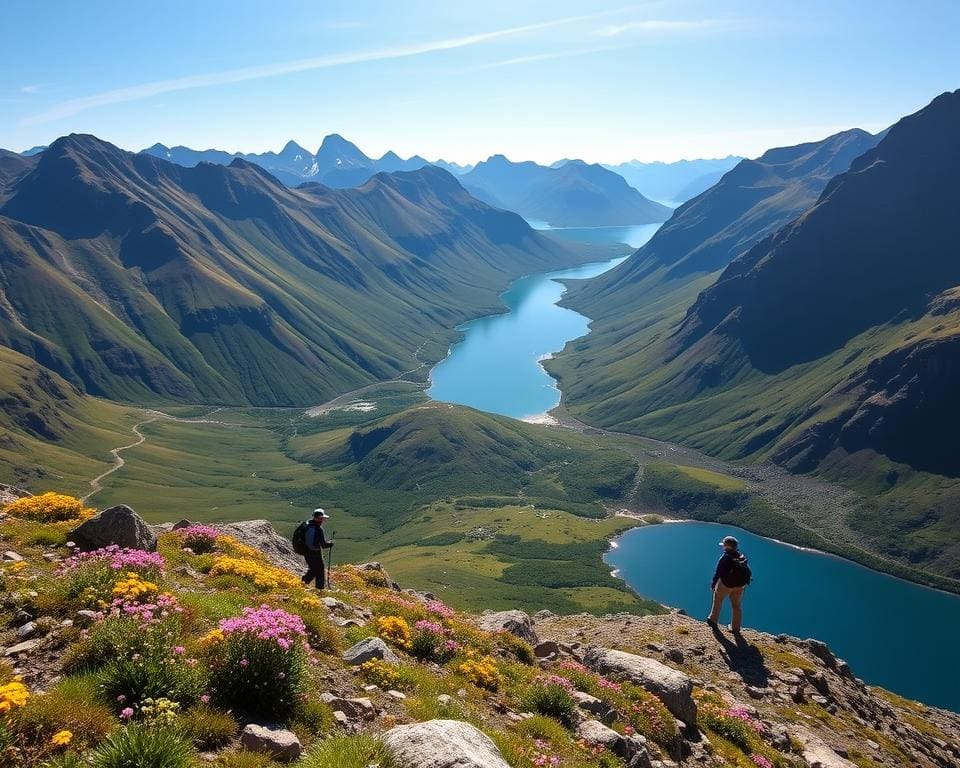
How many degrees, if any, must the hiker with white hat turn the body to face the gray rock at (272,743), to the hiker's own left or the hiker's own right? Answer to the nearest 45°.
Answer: approximately 90° to the hiker's own right

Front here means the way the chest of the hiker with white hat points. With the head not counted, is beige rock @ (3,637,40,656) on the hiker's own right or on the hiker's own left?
on the hiker's own right

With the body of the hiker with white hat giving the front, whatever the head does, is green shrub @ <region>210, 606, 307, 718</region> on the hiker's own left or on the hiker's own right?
on the hiker's own right

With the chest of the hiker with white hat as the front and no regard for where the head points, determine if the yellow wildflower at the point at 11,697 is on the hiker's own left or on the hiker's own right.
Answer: on the hiker's own right

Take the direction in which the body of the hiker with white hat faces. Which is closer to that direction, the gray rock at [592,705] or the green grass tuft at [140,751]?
the gray rock

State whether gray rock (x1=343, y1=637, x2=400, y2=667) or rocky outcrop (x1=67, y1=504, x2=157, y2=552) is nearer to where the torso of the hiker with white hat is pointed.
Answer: the gray rock

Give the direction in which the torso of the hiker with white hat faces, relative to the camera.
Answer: to the viewer's right

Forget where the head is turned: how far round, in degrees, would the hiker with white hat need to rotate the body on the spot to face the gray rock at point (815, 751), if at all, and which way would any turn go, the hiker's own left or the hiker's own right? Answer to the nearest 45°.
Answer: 0° — they already face it

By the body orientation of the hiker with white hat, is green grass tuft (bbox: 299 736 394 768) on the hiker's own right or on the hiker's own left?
on the hiker's own right
